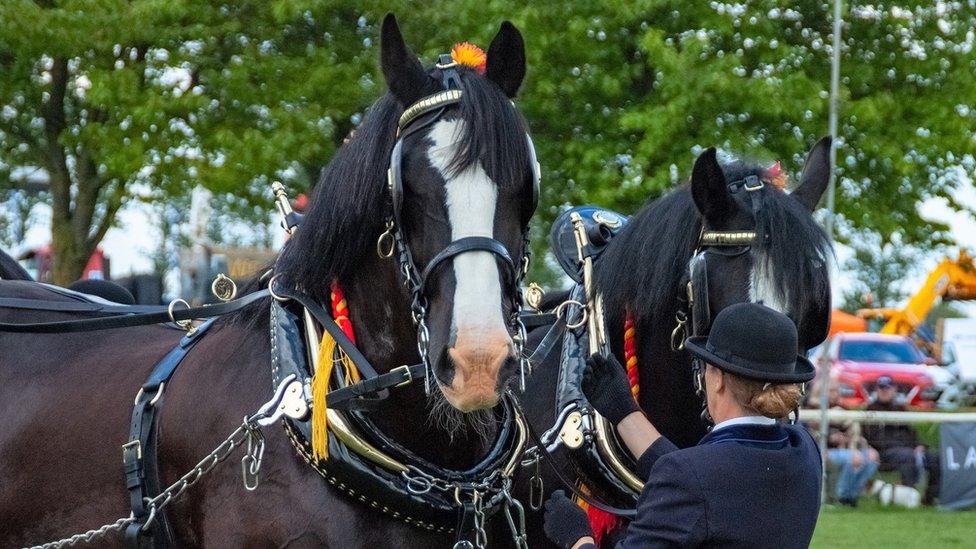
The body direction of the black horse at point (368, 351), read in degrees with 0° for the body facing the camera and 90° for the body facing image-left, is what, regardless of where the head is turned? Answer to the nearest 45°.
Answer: approximately 315°

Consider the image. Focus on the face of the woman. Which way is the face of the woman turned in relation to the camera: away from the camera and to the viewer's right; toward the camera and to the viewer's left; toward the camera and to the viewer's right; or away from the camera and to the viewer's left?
away from the camera and to the viewer's left

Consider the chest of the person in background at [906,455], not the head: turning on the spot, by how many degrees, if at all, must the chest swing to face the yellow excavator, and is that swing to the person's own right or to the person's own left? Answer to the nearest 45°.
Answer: approximately 135° to the person's own left

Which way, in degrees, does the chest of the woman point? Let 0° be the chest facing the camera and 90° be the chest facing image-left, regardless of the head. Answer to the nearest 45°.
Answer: approximately 135°

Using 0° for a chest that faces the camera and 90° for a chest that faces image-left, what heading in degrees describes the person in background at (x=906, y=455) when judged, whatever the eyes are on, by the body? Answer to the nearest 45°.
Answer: approximately 315°
